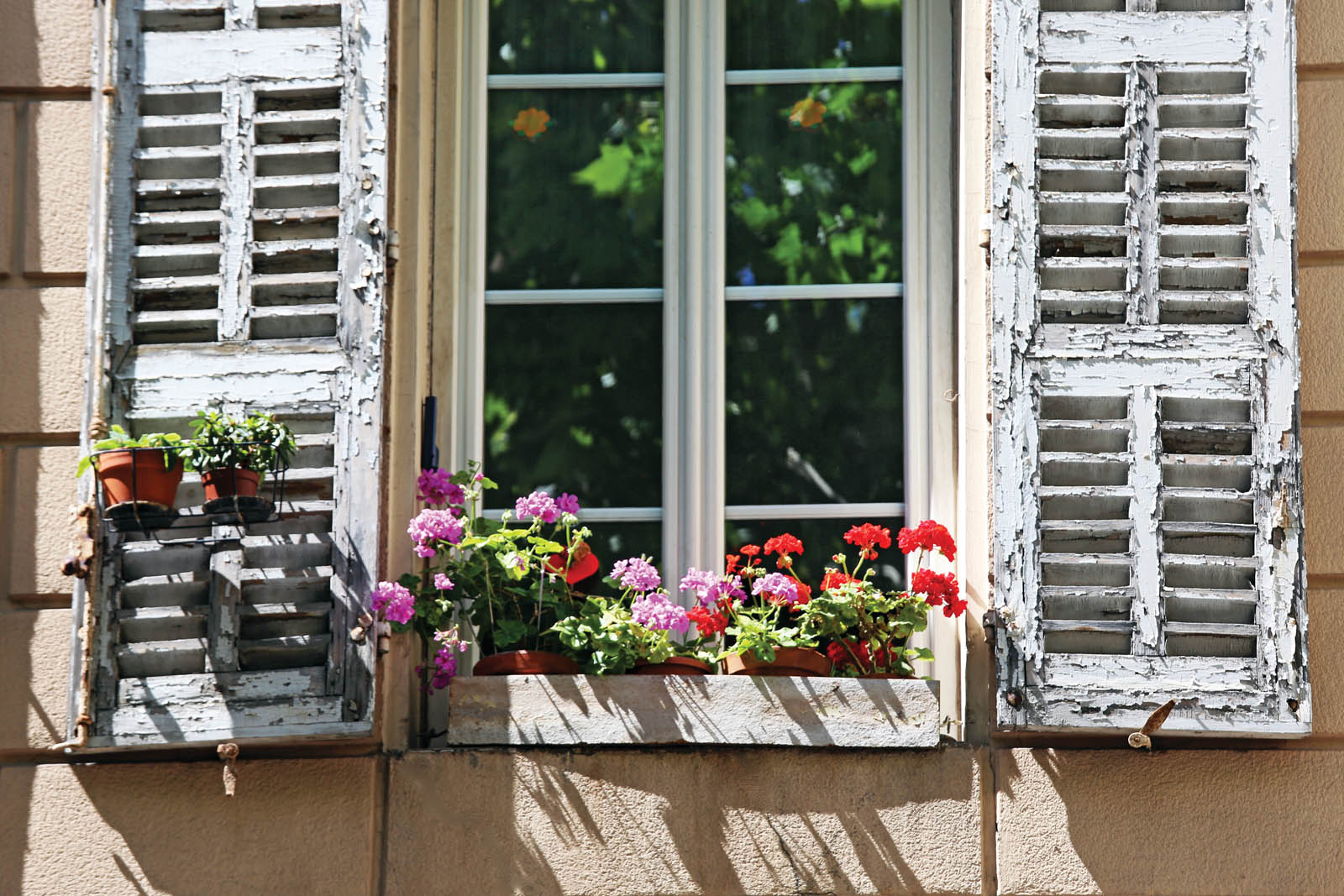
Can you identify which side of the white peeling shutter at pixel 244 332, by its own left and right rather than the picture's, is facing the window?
left

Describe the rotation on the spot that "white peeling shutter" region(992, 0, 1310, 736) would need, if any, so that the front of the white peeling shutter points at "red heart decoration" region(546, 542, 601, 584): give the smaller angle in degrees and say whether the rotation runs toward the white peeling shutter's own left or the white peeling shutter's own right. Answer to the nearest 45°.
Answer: approximately 90° to the white peeling shutter's own right

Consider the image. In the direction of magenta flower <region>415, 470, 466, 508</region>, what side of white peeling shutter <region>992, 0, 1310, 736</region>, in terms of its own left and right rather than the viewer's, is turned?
right

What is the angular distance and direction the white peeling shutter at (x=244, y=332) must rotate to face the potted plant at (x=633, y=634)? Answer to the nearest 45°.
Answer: approximately 90° to its left

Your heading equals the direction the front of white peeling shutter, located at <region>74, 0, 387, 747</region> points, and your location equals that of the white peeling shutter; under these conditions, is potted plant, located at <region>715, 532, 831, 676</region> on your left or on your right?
on your left

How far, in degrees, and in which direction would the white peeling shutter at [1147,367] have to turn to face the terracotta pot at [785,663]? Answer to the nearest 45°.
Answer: approximately 90° to its right

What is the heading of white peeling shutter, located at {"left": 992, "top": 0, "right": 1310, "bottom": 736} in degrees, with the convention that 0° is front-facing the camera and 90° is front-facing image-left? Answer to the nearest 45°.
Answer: approximately 0°

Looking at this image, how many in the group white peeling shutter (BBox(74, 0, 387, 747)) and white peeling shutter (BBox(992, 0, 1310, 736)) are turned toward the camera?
2

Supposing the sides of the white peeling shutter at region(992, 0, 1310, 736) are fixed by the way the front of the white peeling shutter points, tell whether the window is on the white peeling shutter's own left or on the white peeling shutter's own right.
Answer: on the white peeling shutter's own right
